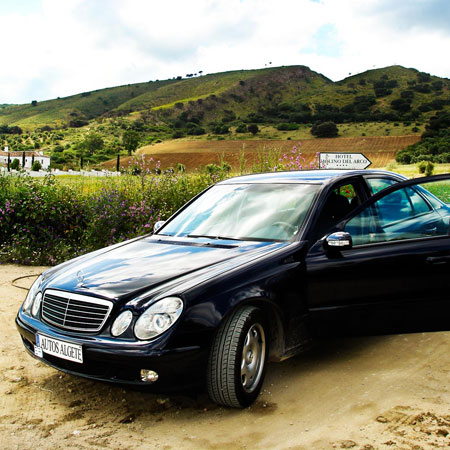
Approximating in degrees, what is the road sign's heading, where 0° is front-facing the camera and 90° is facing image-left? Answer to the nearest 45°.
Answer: approximately 0°

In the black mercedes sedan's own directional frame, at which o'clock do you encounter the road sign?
The road sign is roughly at 5 o'clock from the black mercedes sedan.

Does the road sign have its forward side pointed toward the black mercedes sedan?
yes

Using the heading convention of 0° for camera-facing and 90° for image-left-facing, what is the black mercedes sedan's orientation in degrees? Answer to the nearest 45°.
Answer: approximately 45°
